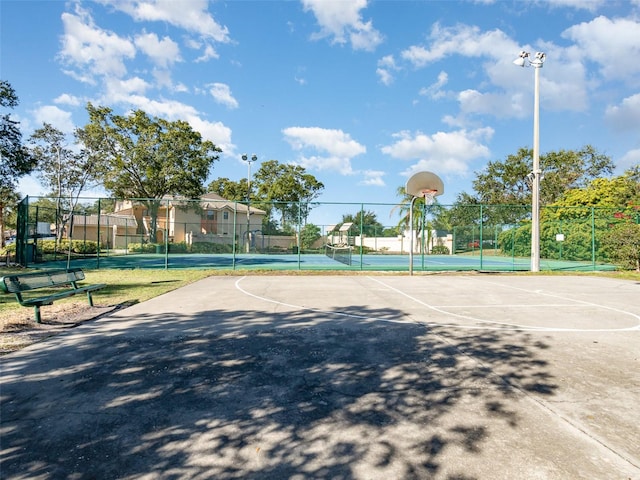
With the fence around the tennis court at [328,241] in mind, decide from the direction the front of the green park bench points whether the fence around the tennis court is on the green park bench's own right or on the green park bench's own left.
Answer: on the green park bench's own left

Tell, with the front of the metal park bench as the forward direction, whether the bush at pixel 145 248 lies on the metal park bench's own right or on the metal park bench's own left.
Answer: on the metal park bench's own left

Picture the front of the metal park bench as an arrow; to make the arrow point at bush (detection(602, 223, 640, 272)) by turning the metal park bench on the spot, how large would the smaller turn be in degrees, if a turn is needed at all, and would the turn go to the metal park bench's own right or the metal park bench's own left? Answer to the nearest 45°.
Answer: approximately 45° to the metal park bench's own left

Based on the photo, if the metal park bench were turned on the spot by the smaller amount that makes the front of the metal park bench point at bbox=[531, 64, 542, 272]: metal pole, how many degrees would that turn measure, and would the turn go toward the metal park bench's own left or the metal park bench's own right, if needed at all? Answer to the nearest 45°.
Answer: approximately 45° to the metal park bench's own left

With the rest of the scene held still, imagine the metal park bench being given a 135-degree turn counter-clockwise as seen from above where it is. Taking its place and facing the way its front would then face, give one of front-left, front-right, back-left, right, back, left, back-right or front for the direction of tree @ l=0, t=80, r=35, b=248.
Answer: front

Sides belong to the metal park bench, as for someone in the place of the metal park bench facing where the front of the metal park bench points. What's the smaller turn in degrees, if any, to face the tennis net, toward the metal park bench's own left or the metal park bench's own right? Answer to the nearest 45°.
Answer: approximately 90° to the metal park bench's own left

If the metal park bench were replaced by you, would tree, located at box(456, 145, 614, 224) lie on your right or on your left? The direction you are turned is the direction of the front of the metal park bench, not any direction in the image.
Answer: on your left

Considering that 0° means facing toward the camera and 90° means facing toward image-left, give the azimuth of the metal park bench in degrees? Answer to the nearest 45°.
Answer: approximately 315°
